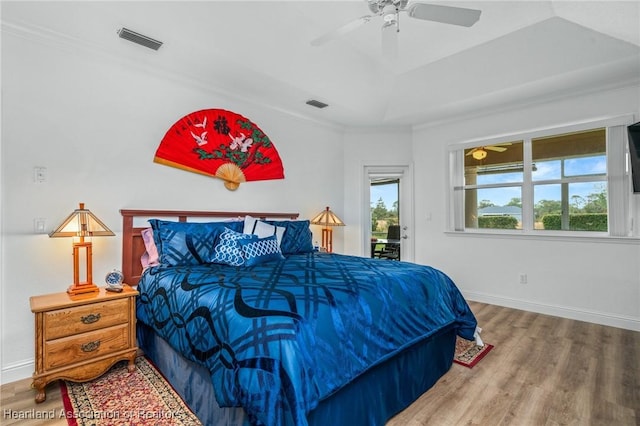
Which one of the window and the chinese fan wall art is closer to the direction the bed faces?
the window

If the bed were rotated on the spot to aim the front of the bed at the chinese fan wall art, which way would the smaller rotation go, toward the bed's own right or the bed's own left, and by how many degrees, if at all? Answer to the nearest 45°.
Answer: approximately 180°

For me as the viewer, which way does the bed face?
facing the viewer and to the right of the viewer

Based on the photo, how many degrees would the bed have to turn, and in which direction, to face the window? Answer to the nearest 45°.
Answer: approximately 90° to its left

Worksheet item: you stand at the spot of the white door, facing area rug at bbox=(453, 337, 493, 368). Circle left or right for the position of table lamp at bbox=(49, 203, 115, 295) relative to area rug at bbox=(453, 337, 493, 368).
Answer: right
